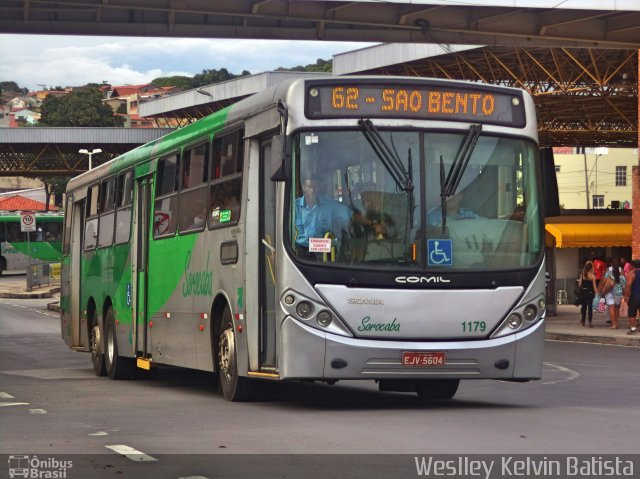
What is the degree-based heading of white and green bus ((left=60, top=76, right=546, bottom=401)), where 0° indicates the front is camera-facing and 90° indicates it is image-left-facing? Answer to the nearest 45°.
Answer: approximately 315°

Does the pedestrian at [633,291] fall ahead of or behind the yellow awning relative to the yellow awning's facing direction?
ahead

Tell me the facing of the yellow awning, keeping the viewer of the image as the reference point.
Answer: facing the viewer

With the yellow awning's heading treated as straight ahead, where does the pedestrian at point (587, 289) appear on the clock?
The pedestrian is roughly at 12 o'clock from the yellow awning.

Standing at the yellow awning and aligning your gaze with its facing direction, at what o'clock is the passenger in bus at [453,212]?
The passenger in bus is roughly at 12 o'clock from the yellow awning.

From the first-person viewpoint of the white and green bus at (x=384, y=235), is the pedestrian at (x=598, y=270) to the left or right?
on its left

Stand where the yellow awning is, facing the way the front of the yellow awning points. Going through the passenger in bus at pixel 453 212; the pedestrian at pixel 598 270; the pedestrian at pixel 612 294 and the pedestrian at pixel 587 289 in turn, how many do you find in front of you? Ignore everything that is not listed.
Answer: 4

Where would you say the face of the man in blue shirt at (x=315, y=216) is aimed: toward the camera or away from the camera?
toward the camera

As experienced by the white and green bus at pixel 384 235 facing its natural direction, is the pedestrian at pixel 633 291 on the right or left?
on its left

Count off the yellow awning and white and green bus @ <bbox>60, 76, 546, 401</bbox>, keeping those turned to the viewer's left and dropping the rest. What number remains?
0

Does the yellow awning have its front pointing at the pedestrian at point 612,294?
yes

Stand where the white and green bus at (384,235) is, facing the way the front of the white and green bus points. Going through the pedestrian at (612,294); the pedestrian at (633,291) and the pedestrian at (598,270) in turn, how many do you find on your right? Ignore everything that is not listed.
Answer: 0

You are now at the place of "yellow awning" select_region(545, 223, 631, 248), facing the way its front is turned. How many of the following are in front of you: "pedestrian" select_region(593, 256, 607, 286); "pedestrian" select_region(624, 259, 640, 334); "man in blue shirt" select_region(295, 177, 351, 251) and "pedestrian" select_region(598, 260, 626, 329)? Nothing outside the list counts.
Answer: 4
